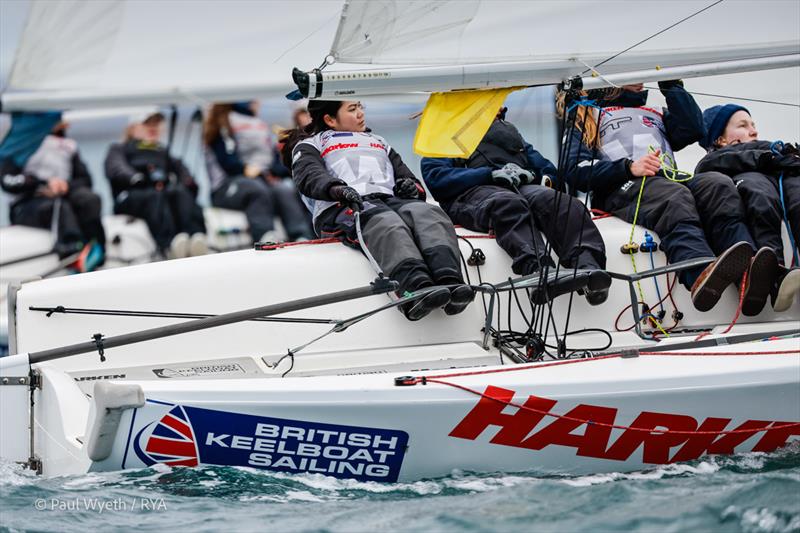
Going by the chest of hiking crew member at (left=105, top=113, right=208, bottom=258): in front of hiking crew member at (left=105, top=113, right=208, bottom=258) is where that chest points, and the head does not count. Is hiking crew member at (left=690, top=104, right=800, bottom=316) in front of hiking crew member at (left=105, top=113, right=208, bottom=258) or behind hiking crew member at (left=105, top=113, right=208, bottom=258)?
in front

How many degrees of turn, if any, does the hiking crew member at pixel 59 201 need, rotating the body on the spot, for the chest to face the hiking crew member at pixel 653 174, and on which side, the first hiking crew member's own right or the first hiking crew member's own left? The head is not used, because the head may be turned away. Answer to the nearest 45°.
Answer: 0° — they already face them

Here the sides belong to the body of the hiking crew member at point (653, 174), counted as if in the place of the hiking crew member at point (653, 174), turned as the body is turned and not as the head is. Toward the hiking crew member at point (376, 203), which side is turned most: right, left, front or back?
right

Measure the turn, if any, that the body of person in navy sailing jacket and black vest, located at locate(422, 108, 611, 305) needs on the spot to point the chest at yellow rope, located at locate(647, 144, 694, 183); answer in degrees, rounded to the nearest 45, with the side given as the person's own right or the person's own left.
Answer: approximately 90° to the person's own left

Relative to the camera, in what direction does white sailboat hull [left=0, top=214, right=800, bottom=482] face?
facing to the right of the viewer

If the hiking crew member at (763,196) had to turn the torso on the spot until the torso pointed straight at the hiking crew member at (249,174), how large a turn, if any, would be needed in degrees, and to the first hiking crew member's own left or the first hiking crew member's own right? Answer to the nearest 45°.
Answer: approximately 180°

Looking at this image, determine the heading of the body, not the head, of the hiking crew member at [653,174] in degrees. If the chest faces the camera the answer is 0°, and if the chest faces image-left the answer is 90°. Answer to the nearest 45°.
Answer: approximately 315°

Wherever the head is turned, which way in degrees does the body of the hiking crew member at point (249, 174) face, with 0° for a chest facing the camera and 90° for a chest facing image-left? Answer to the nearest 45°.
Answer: approximately 315°
